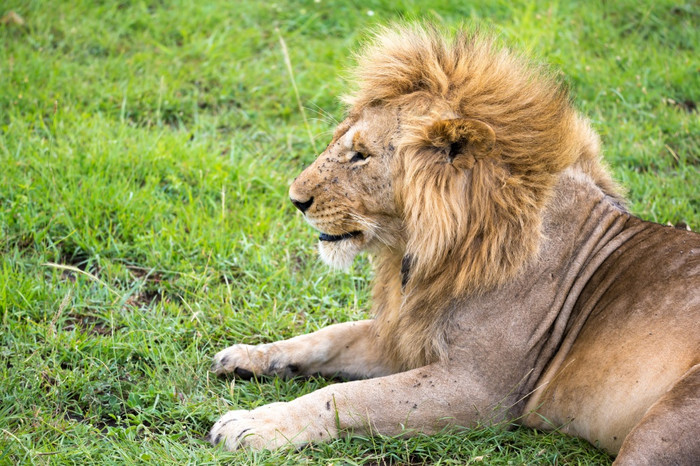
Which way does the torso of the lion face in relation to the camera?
to the viewer's left
